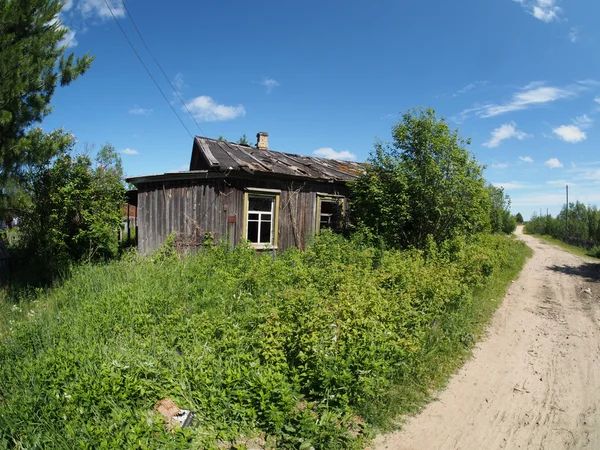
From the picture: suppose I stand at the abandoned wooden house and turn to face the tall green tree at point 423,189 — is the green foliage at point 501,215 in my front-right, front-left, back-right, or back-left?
front-left

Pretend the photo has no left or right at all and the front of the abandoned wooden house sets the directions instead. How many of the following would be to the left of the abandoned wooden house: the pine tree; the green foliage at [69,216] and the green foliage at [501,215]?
1

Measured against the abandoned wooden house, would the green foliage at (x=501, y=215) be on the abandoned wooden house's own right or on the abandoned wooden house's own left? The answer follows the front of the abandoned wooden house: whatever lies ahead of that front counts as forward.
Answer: on the abandoned wooden house's own left

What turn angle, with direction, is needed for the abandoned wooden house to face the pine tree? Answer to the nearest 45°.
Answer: approximately 90° to its right

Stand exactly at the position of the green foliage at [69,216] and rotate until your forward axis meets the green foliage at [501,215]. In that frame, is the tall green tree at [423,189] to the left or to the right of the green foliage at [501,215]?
right

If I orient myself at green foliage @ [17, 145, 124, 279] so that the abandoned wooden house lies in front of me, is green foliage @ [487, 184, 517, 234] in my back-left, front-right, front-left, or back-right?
front-left

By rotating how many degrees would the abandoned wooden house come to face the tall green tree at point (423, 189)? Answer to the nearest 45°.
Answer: approximately 45° to its left

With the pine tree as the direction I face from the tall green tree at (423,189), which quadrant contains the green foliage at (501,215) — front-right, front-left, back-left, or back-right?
back-right

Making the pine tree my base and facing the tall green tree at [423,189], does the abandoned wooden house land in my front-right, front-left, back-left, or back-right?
front-left

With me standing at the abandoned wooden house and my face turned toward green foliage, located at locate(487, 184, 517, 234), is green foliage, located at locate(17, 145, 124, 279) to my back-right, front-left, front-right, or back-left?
back-left

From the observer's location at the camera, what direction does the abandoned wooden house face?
facing the viewer and to the right of the viewer

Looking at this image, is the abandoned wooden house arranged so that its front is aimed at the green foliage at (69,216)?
no
